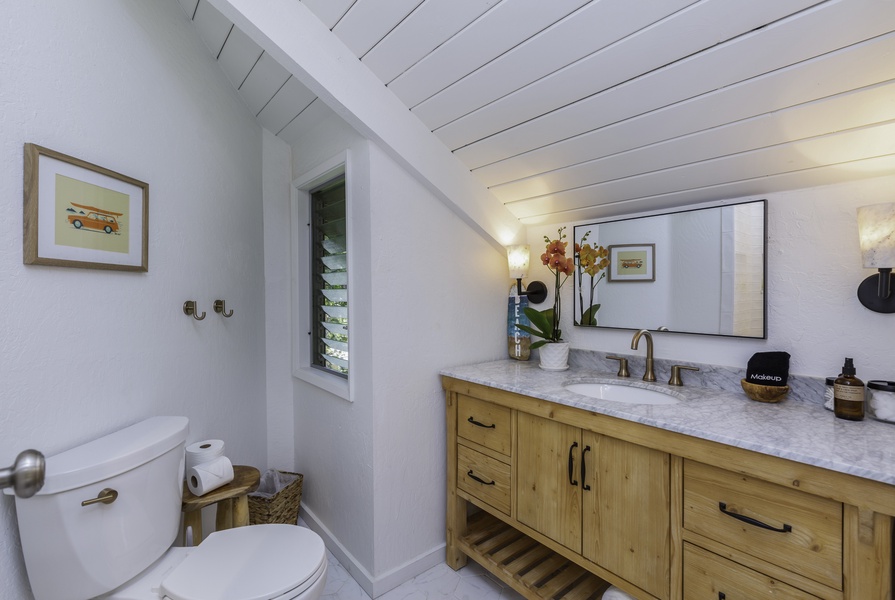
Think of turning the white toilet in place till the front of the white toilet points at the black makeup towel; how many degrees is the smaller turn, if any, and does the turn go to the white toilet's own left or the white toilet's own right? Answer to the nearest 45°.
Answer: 0° — it already faces it

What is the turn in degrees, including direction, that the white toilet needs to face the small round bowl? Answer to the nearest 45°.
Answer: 0° — it already faces it

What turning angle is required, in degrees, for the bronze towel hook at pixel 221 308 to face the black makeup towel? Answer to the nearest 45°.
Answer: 0° — it already faces it

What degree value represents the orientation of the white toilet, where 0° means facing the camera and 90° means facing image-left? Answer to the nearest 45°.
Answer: approximately 315°
